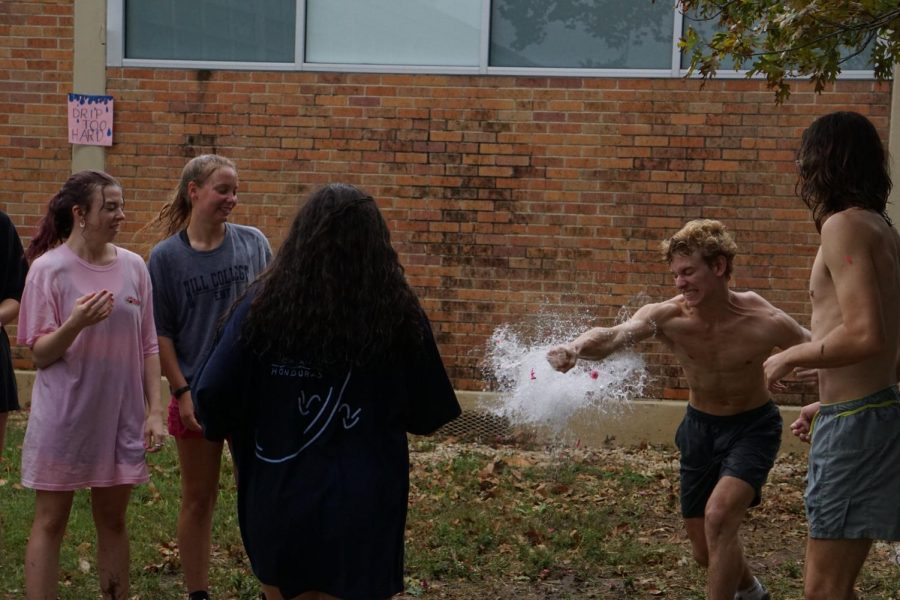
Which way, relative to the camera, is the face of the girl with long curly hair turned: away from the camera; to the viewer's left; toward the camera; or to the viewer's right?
away from the camera

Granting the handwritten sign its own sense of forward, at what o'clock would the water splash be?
The water splash is roughly at 10 o'clock from the handwritten sign.

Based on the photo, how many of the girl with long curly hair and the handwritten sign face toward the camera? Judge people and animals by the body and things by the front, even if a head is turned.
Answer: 1

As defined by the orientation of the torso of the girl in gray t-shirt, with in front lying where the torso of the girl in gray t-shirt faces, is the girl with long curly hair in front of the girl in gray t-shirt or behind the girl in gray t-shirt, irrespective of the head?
in front

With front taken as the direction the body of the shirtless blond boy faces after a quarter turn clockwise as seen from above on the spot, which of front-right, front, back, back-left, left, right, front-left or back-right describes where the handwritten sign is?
front

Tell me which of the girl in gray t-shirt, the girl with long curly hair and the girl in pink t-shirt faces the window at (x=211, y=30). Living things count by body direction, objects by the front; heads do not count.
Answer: the girl with long curly hair

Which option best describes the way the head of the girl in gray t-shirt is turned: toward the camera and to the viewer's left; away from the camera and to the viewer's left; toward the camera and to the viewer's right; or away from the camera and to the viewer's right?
toward the camera and to the viewer's right

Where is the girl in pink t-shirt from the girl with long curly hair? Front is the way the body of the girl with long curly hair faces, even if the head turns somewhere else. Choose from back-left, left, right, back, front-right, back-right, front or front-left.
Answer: front-left

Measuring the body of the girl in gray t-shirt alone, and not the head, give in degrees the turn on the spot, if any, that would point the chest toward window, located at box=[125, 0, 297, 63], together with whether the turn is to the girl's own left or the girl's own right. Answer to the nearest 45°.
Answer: approximately 135° to the girl's own left

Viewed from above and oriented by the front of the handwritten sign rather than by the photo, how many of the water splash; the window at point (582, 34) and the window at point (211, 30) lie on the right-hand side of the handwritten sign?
0

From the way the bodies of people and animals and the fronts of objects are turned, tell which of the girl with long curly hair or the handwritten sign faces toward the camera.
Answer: the handwritten sign

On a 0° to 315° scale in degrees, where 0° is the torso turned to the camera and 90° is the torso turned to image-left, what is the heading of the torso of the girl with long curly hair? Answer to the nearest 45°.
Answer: approximately 180°

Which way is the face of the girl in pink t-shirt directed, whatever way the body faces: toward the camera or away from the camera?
toward the camera

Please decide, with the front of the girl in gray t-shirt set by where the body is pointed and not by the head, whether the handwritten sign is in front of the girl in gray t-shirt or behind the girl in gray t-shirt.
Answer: behind

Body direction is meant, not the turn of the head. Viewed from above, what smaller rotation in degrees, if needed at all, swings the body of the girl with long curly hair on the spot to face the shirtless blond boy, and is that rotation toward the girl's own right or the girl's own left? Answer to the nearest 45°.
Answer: approximately 45° to the girl's own right

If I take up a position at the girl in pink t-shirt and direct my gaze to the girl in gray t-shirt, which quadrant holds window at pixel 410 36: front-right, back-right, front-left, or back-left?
front-left

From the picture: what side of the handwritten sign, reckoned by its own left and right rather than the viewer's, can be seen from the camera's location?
front
